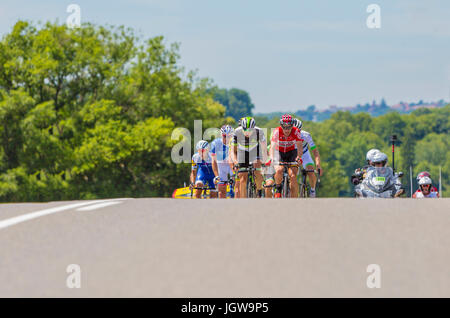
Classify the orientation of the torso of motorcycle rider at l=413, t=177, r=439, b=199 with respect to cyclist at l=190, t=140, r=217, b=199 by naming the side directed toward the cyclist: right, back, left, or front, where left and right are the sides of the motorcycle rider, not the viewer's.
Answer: right

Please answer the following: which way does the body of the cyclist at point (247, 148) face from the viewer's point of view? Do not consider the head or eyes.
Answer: toward the camera

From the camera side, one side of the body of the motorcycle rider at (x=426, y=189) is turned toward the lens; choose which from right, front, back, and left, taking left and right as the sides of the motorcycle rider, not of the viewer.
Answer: front

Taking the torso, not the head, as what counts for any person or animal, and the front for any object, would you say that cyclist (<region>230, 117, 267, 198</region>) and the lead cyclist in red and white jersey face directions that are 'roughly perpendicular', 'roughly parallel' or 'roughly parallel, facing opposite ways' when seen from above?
roughly parallel

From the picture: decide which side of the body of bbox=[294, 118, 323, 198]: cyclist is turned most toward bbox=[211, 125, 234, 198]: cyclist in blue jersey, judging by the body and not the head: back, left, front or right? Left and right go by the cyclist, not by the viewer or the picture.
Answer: right

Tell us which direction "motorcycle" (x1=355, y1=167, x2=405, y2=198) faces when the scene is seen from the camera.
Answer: facing the viewer

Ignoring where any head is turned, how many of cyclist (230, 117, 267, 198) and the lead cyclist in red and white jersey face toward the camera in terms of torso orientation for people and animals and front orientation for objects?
2

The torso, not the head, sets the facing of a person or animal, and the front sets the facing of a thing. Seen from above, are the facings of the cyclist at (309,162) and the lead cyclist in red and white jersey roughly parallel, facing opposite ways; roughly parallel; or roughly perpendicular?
roughly parallel

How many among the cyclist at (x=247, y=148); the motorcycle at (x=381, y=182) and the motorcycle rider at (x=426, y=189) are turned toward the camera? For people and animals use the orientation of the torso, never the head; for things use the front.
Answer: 3

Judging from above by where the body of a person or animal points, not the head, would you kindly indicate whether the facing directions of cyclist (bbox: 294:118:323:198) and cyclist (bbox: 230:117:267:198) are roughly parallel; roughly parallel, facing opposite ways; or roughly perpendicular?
roughly parallel

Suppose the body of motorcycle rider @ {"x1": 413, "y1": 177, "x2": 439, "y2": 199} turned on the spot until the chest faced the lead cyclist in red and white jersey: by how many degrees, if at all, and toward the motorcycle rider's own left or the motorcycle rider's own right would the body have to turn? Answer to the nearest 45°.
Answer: approximately 45° to the motorcycle rider's own right
